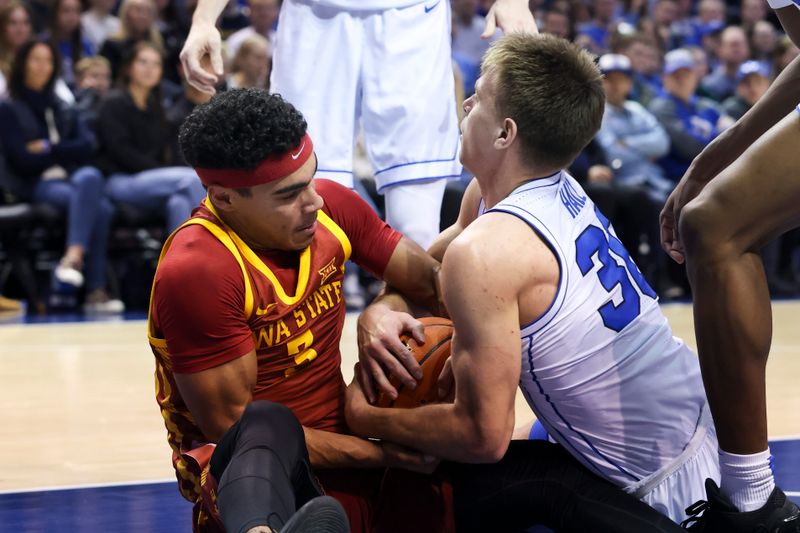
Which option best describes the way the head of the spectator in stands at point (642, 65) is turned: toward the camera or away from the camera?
toward the camera

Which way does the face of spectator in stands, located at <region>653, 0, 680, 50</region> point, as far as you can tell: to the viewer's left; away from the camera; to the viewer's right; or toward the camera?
toward the camera

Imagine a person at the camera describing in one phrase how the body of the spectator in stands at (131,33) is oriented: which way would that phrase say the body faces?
toward the camera

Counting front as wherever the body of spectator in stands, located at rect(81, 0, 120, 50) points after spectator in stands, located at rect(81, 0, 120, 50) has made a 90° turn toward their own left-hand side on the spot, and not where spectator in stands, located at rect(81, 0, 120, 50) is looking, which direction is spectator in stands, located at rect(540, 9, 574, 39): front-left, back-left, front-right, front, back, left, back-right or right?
front

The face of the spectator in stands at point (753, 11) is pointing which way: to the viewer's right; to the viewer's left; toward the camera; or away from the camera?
toward the camera

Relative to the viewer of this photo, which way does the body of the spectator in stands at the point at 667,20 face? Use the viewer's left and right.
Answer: facing the viewer

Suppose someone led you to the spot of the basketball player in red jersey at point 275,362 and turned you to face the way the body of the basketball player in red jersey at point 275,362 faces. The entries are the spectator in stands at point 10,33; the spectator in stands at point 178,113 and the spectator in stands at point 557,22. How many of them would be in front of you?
0

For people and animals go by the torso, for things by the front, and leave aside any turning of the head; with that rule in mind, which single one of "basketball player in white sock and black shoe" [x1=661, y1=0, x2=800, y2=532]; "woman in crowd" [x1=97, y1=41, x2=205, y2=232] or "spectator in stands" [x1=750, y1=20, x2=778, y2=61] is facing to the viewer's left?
the basketball player in white sock and black shoe

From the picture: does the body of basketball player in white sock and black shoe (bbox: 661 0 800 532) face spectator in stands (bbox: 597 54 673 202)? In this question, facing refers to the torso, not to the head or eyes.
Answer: no

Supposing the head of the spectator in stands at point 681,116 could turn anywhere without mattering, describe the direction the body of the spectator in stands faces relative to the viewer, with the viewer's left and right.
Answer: facing the viewer

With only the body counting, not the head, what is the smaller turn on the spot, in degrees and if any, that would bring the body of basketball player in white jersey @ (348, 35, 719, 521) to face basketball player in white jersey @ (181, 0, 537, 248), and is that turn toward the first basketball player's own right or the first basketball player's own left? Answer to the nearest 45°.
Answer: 0° — they already face them

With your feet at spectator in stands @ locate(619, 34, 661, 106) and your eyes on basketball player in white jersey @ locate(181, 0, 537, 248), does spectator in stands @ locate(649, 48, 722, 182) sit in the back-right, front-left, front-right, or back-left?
front-left

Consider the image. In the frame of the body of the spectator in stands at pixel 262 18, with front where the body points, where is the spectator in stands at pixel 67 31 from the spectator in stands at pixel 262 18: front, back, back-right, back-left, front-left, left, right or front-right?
right

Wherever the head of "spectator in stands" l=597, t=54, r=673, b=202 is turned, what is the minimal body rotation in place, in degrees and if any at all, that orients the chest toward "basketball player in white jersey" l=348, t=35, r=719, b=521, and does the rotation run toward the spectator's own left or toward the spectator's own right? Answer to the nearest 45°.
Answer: approximately 45° to the spectator's own left

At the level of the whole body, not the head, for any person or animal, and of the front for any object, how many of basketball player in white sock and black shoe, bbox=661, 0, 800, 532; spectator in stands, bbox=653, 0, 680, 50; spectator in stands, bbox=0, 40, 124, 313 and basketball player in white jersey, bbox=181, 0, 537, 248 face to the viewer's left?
1

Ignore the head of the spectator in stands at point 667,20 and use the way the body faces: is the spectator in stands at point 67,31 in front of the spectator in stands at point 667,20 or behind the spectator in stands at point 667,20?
in front

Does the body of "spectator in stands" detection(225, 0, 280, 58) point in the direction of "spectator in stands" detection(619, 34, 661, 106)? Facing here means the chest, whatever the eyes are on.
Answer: no
